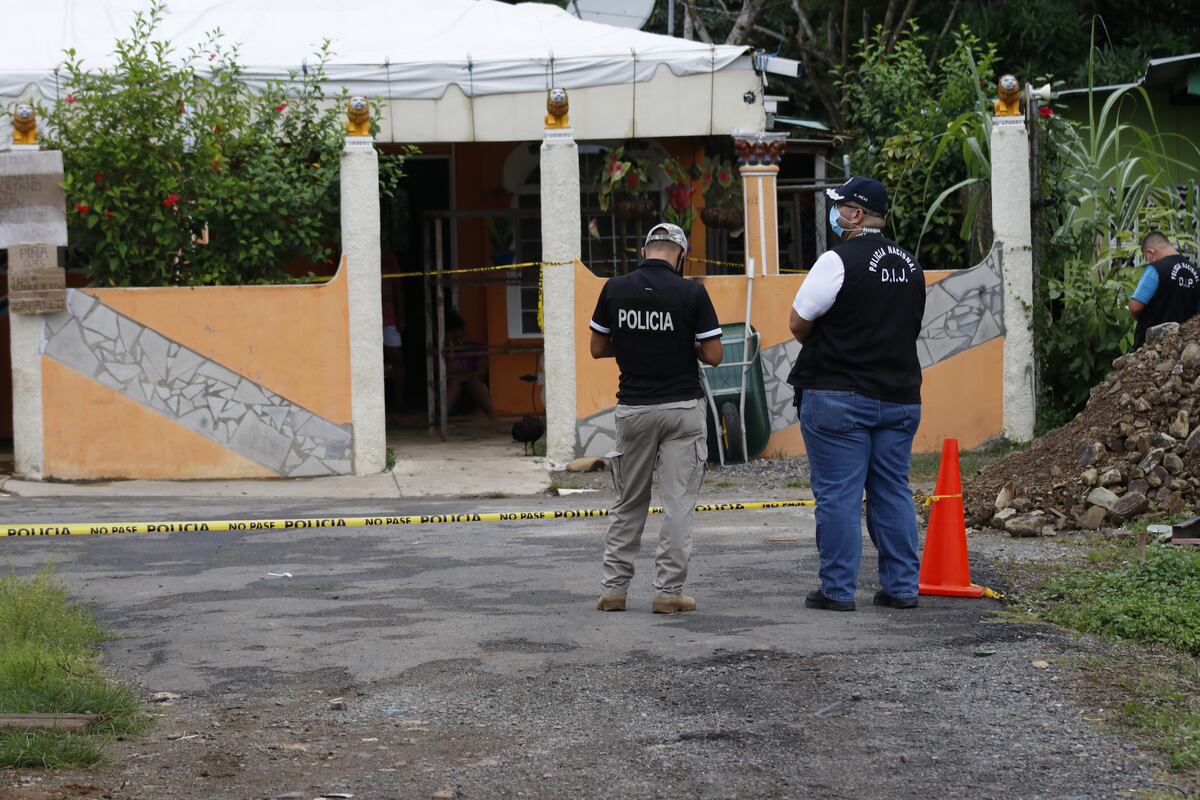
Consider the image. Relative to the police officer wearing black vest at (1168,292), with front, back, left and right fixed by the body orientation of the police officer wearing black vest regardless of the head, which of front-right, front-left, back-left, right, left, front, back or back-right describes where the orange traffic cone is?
back-left

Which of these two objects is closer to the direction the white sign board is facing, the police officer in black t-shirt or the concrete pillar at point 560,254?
the police officer in black t-shirt

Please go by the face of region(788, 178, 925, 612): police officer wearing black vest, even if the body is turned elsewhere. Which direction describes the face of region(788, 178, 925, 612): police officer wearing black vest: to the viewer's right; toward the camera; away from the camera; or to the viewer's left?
to the viewer's left

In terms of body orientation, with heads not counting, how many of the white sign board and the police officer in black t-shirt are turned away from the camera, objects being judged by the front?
1

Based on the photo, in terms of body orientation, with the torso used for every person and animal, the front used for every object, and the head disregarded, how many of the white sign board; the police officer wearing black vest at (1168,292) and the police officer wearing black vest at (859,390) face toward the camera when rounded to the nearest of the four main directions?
1

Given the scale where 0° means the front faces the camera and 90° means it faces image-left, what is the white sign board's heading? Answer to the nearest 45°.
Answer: approximately 0°

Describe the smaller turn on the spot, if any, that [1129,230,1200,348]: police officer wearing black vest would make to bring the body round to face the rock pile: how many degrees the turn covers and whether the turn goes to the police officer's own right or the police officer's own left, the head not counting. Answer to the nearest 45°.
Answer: approximately 135° to the police officer's own left

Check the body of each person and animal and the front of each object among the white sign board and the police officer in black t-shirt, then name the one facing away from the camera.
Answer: the police officer in black t-shirt

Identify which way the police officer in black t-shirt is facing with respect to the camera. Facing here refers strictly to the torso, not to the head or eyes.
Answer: away from the camera

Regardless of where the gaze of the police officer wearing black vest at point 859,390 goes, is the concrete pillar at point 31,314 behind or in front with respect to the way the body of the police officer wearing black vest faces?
in front

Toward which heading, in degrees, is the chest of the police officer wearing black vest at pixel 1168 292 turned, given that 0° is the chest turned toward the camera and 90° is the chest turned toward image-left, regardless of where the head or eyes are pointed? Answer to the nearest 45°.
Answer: approximately 135°

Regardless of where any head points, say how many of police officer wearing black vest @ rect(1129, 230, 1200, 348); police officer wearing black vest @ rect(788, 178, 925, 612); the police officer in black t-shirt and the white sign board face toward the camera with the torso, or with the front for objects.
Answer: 1
